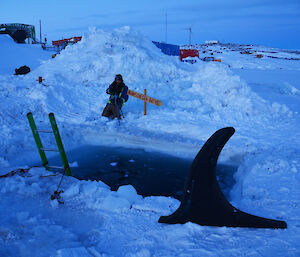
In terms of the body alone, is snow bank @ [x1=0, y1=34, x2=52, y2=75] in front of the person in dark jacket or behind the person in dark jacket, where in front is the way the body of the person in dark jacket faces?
behind

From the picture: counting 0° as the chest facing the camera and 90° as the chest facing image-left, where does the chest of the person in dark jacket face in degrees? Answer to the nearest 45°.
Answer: approximately 0°

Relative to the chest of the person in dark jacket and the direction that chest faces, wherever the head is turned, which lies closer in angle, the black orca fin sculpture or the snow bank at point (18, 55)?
the black orca fin sculpture

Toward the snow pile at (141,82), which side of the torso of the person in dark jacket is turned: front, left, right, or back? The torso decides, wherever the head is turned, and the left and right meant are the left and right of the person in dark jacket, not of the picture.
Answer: back
